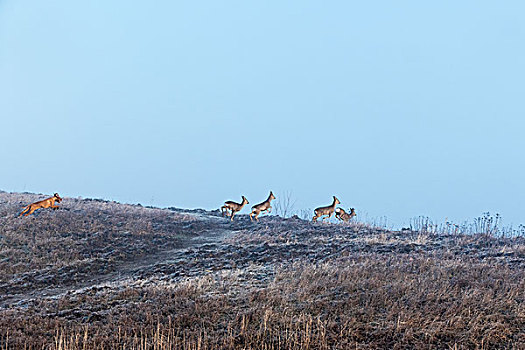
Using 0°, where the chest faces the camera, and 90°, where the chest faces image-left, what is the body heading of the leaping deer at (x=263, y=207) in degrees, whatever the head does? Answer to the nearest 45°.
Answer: approximately 270°
